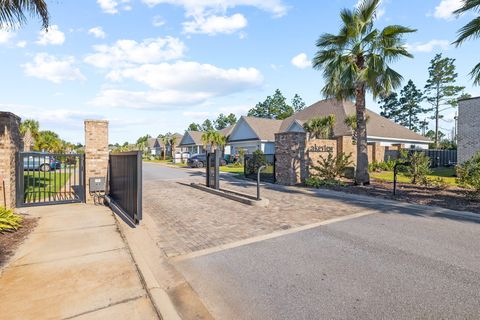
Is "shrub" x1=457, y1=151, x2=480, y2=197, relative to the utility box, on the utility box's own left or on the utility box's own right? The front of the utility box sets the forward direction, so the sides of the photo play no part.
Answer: on the utility box's own left

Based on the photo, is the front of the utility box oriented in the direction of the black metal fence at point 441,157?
no

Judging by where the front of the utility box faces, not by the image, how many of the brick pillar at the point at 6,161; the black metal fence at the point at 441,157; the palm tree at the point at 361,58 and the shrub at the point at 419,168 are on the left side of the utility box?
3

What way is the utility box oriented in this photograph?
toward the camera

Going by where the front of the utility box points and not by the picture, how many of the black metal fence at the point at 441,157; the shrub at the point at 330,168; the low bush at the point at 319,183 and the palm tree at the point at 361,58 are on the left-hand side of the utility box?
4

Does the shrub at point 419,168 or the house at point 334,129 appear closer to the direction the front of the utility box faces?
the shrub

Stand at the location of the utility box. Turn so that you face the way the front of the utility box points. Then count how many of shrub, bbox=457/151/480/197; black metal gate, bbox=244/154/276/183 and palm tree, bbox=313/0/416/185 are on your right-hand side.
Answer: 0

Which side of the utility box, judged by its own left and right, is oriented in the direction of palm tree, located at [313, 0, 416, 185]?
left

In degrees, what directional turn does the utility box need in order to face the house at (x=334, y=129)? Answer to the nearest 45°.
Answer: approximately 135° to its left

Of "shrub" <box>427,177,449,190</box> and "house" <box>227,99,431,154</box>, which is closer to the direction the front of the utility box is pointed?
the shrub

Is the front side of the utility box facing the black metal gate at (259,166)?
no

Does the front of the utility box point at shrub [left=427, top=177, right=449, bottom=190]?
no

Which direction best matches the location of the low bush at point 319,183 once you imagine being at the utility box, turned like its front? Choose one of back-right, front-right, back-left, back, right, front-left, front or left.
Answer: left

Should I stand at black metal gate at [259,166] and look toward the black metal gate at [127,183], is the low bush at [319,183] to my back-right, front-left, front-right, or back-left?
front-left

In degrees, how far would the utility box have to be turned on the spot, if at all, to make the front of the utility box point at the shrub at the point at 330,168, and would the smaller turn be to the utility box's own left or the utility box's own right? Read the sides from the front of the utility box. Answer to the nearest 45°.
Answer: approximately 90° to the utility box's own left
